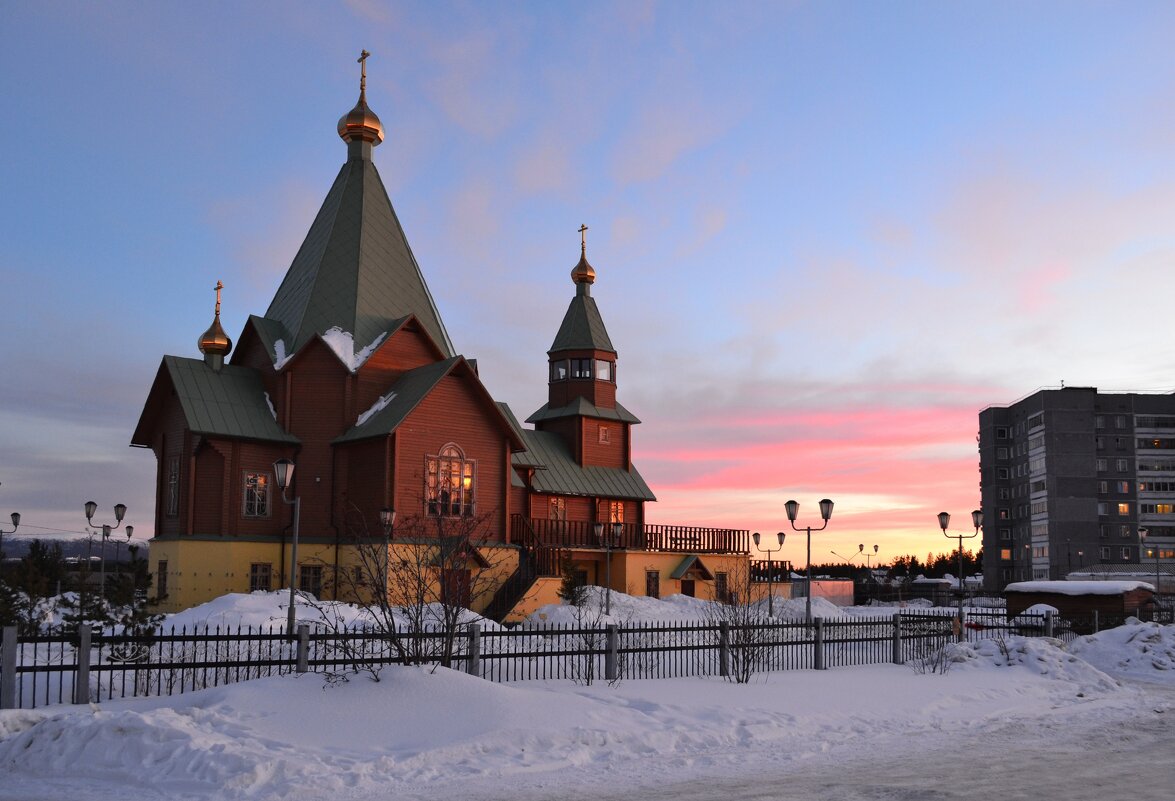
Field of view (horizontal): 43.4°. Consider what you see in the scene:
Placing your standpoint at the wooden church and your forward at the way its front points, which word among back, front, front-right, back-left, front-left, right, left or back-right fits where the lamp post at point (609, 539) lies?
front

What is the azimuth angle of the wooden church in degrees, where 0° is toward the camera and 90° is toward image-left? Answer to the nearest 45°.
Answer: approximately 225°

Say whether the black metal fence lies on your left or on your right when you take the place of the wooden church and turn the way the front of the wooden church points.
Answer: on your right
